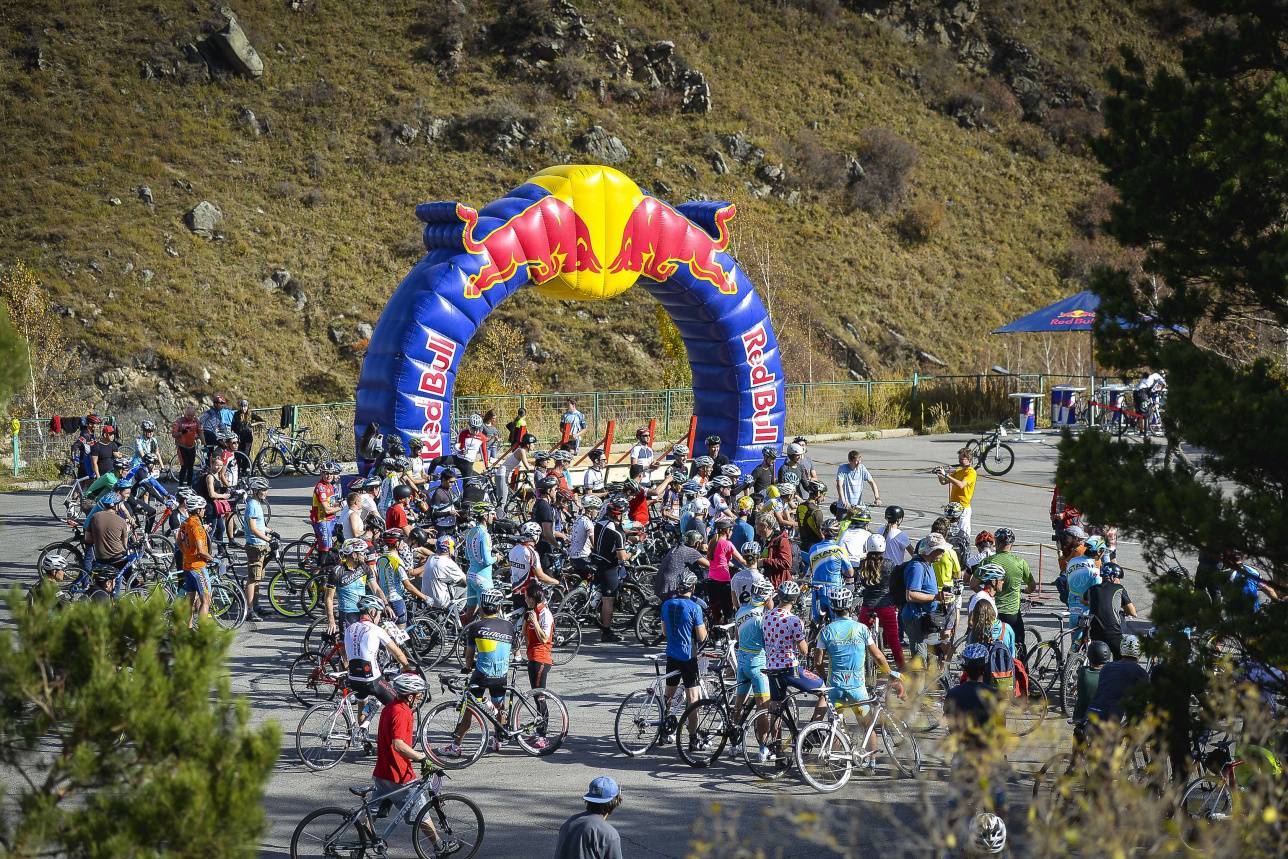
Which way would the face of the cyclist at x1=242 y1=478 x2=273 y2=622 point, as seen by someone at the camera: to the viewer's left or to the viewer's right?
to the viewer's right

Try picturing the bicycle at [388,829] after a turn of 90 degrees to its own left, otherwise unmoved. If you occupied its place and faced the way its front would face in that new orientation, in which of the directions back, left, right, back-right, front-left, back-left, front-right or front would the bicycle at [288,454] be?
front

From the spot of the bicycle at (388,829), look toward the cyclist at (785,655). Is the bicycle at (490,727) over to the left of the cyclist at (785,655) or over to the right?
left

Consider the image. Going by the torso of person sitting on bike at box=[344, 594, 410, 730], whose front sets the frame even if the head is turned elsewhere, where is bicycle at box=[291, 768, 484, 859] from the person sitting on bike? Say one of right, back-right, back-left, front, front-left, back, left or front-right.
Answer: back-right

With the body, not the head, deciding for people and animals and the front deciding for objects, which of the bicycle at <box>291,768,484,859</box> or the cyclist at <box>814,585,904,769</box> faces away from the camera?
the cyclist

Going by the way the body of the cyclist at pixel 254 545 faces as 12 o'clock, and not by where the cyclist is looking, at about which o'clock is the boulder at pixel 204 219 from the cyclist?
The boulder is roughly at 9 o'clock from the cyclist.

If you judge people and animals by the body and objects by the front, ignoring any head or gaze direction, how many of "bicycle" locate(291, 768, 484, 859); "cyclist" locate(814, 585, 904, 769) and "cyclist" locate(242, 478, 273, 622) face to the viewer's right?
2

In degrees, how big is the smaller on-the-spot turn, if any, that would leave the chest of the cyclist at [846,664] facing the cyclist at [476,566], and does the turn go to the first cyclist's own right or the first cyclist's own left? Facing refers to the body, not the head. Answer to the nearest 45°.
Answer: approximately 45° to the first cyclist's own left

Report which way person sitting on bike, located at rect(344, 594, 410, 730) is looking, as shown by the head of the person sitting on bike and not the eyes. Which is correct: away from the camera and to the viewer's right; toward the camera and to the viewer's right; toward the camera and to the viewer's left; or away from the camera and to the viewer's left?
away from the camera and to the viewer's right

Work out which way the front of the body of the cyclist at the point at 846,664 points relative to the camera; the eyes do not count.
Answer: away from the camera

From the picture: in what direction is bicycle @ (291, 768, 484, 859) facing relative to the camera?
to the viewer's right

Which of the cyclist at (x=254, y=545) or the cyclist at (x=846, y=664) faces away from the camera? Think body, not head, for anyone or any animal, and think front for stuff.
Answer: the cyclist at (x=846, y=664)

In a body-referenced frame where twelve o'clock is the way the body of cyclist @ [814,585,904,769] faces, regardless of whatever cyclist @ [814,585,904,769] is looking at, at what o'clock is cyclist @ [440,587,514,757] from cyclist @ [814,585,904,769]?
cyclist @ [440,587,514,757] is roughly at 9 o'clock from cyclist @ [814,585,904,769].
